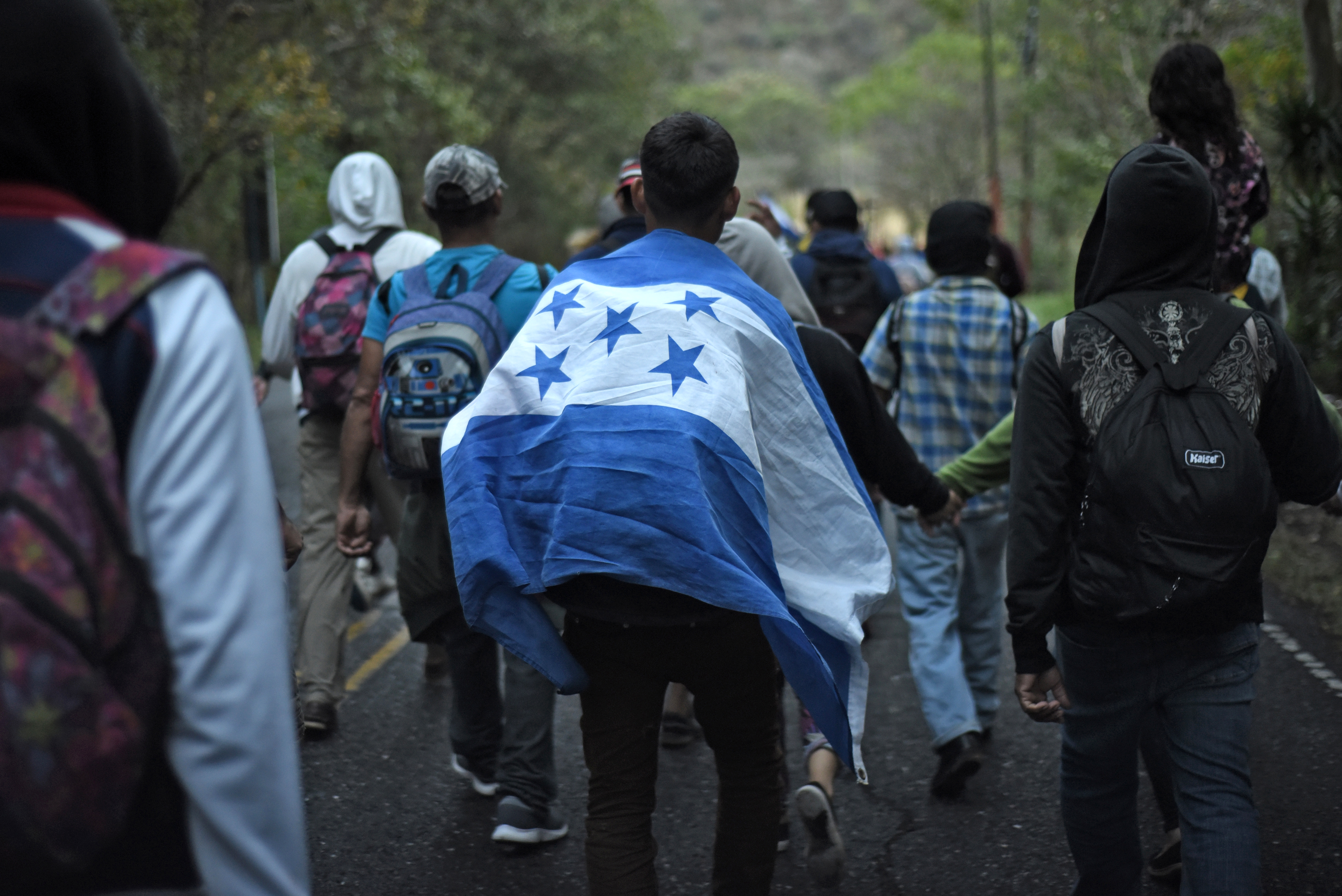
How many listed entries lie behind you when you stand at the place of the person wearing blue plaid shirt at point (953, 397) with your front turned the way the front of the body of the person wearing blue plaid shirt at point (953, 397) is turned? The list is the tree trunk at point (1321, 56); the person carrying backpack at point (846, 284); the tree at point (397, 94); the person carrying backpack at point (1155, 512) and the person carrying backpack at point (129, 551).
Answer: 2

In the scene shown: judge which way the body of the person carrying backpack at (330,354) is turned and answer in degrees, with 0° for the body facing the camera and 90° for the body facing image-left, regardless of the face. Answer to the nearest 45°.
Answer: approximately 180°

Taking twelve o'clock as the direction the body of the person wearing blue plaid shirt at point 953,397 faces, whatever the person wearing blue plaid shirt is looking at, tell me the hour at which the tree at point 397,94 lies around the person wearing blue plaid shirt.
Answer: The tree is roughly at 11 o'clock from the person wearing blue plaid shirt.

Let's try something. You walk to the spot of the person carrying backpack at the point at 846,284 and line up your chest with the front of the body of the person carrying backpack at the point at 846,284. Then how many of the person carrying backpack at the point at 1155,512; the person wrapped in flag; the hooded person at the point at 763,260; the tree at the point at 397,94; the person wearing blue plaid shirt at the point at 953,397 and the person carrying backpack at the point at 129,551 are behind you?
5

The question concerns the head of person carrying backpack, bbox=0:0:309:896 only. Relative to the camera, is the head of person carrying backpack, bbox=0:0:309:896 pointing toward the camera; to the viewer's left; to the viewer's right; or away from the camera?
away from the camera

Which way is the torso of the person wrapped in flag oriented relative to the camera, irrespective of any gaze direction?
away from the camera

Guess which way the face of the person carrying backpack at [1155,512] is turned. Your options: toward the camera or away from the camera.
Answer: away from the camera

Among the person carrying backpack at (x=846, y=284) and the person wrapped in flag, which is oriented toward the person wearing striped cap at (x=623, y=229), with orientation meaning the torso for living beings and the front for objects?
the person wrapped in flag

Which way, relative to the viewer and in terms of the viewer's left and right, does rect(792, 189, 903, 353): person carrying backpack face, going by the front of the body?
facing away from the viewer

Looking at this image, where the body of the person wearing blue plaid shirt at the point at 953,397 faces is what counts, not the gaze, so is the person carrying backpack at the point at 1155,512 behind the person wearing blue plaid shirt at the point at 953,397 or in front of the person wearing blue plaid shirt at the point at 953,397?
behind

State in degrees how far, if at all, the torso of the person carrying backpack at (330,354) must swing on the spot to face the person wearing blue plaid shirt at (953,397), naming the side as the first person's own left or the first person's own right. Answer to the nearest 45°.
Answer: approximately 135° to the first person's own right

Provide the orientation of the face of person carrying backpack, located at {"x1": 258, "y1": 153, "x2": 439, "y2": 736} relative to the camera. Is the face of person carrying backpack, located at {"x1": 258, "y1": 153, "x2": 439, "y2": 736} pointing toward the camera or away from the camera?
away from the camera
